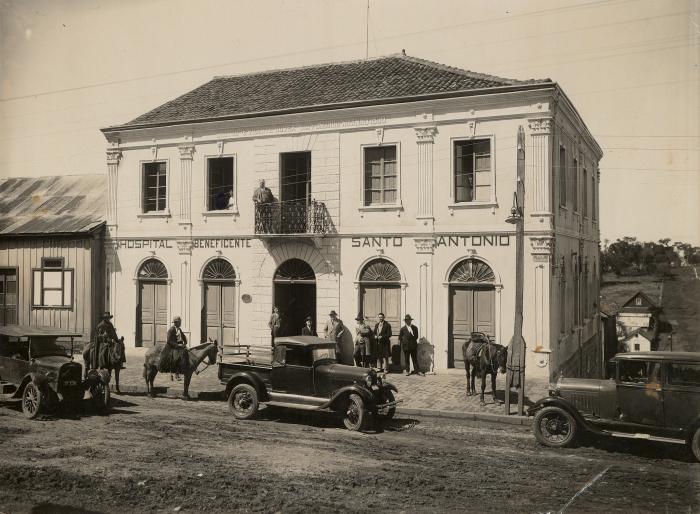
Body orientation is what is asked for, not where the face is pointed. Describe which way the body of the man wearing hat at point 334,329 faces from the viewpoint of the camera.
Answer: toward the camera

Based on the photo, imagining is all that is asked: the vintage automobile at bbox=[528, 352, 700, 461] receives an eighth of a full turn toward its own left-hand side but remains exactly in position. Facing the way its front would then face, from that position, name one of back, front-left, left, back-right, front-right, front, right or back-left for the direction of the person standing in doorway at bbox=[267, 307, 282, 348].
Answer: right

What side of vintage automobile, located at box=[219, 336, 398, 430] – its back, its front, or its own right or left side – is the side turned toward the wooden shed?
back

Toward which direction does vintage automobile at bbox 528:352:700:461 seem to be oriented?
to the viewer's left

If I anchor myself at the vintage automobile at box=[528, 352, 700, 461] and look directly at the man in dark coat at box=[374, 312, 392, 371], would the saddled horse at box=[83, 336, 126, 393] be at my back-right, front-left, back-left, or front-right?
front-left

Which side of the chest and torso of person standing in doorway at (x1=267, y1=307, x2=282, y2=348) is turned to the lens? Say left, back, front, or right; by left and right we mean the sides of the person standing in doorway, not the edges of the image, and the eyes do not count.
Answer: front

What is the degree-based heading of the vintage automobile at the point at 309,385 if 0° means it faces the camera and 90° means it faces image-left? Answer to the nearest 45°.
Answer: approximately 315°

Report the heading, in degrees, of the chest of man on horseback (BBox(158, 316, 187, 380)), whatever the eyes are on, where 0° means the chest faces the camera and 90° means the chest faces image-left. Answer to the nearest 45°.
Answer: approximately 315°

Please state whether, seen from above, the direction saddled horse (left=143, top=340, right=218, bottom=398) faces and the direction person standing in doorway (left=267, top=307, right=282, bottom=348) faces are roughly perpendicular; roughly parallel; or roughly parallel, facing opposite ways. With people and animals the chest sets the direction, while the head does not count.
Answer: roughly perpendicular

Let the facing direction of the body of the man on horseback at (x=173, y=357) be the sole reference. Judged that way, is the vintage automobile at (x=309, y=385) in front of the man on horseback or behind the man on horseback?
in front

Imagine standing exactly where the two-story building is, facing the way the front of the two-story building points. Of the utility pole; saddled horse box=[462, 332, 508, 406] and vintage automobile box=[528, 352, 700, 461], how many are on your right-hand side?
0

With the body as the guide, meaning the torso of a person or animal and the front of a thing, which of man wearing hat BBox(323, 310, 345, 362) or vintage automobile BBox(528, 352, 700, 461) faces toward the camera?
the man wearing hat

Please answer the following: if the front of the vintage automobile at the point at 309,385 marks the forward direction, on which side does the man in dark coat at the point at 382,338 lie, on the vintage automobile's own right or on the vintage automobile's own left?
on the vintage automobile's own left
